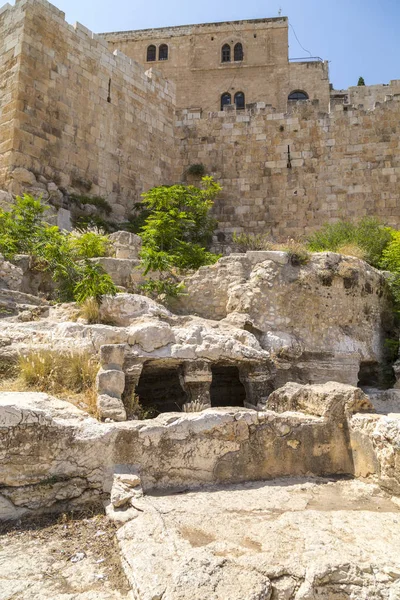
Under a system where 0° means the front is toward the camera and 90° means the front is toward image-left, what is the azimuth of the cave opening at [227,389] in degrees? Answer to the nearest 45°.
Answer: approximately 0°

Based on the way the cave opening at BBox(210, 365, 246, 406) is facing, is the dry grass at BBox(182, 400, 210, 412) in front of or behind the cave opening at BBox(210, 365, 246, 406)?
in front

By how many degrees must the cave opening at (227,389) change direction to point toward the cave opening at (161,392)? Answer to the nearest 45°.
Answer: approximately 45° to its right

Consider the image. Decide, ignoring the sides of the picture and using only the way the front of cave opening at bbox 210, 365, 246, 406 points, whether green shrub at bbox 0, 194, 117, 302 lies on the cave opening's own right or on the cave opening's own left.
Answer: on the cave opening's own right

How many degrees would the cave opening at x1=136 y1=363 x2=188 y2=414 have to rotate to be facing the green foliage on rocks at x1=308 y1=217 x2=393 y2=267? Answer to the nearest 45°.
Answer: approximately 135° to its left

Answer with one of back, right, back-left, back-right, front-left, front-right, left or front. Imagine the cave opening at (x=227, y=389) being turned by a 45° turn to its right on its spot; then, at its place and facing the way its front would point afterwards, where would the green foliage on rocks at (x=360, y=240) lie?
back

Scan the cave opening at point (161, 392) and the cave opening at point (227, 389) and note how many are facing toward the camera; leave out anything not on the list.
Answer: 2
